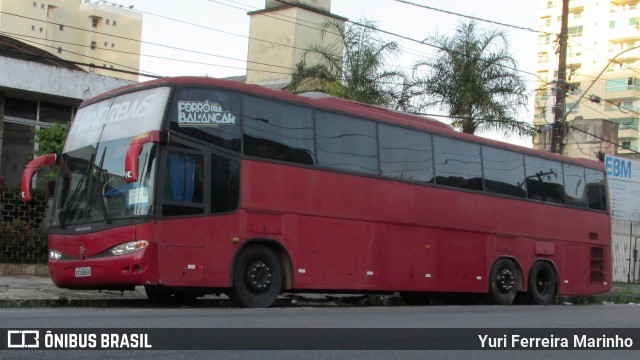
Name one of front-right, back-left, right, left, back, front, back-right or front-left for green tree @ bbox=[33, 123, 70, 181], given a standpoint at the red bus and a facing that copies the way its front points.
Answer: right

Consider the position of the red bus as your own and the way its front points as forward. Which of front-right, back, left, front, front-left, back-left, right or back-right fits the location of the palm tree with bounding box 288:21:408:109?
back-right

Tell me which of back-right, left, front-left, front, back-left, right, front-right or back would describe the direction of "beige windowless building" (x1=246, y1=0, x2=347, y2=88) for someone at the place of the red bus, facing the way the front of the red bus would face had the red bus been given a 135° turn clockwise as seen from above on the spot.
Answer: front

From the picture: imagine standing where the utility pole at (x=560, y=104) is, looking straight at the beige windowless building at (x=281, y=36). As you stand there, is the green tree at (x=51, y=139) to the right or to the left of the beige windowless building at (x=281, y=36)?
left

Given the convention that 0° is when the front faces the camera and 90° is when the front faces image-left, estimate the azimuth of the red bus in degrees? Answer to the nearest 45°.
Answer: approximately 45°

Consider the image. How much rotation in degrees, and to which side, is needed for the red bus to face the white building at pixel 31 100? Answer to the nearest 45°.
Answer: approximately 90° to its right

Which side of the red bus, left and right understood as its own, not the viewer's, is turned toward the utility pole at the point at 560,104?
back
